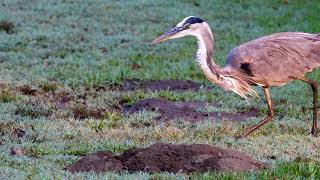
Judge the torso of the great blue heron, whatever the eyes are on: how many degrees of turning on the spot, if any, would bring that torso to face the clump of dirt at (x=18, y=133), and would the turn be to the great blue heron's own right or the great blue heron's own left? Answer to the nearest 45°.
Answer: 0° — it already faces it

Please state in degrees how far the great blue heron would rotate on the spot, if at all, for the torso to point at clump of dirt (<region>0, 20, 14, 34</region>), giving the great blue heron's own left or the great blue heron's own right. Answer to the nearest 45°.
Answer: approximately 45° to the great blue heron's own right

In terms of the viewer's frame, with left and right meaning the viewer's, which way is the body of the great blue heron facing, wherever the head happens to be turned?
facing to the left of the viewer

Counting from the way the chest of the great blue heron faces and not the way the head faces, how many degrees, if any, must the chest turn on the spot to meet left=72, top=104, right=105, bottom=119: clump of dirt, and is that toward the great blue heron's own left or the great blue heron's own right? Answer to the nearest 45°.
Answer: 0° — it already faces it
